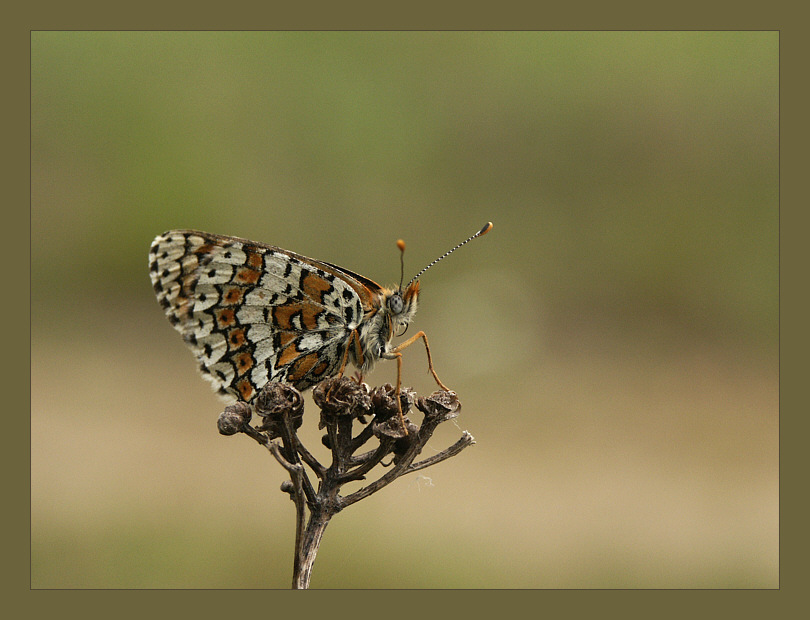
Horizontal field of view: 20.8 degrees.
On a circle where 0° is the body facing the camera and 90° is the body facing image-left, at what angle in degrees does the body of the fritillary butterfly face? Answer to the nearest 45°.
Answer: approximately 270°
